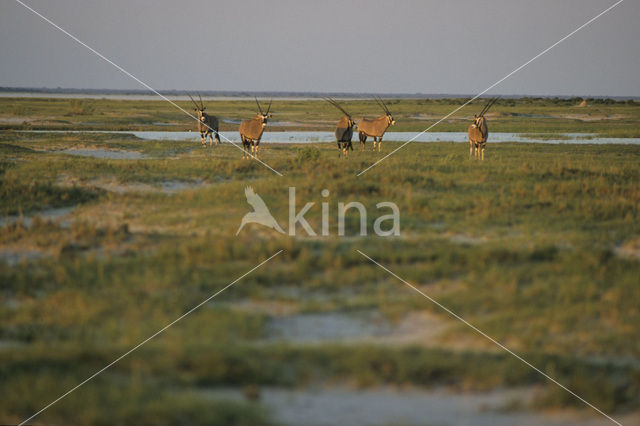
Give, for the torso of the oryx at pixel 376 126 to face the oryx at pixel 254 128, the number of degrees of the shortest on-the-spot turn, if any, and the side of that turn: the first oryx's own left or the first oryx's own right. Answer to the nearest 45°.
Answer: approximately 135° to the first oryx's own right

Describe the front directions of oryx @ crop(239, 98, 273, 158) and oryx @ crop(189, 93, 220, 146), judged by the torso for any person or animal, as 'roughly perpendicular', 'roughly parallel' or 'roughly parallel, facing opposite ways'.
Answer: roughly perpendicular

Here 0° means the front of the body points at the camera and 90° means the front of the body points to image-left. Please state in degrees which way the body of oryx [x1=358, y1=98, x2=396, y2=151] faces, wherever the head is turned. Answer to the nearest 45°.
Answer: approximately 270°

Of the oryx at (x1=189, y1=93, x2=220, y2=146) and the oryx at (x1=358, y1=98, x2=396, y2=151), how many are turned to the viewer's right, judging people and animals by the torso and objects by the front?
1

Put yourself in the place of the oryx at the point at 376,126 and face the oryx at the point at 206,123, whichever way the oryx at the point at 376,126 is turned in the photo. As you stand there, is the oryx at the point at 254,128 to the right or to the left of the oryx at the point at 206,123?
left

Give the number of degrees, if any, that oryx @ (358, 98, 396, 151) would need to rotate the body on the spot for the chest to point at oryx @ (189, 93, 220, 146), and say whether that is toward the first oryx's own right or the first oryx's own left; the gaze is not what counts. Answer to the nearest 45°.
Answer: approximately 180°

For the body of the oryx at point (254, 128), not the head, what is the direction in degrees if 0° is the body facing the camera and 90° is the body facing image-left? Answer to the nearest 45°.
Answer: approximately 315°

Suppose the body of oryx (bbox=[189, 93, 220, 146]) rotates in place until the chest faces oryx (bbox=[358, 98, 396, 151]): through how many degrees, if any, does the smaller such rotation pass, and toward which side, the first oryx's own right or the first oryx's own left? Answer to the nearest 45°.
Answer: approximately 90° to the first oryx's own left

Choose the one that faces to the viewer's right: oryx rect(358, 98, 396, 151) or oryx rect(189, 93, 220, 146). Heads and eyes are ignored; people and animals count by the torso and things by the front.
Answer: oryx rect(358, 98, 396, 151)

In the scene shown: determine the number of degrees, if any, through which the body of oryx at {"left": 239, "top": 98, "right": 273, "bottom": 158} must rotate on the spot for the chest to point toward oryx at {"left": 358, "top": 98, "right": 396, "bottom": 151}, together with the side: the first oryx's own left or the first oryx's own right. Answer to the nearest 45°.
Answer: approximately 90° to the first oryx's own left

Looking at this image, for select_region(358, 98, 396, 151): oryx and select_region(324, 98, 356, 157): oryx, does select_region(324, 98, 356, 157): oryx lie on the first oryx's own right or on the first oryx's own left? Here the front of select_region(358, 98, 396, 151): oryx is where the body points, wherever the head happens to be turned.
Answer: on the first oryx's own right
